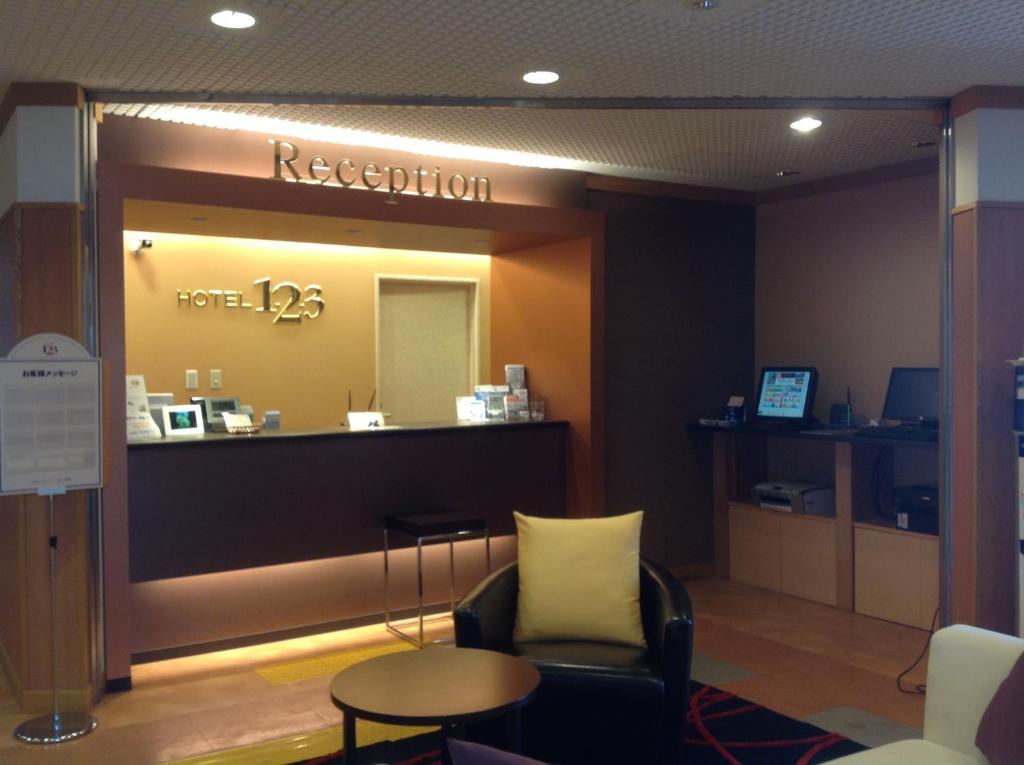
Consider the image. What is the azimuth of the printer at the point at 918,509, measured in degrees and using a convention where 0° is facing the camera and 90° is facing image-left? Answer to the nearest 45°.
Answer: approximately 45°

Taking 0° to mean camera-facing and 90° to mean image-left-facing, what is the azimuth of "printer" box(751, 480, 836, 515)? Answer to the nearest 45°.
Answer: approximately 45°

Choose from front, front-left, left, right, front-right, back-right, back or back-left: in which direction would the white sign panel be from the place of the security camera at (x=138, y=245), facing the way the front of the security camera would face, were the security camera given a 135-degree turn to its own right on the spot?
left

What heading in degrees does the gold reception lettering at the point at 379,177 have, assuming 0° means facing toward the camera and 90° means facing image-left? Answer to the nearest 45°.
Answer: approximately 315°

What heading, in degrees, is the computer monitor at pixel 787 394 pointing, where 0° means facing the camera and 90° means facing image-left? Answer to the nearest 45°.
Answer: approximately 45°

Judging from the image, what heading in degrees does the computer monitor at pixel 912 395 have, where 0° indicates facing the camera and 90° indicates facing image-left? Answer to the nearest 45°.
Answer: approximately 45°

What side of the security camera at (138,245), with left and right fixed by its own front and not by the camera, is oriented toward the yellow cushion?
front
